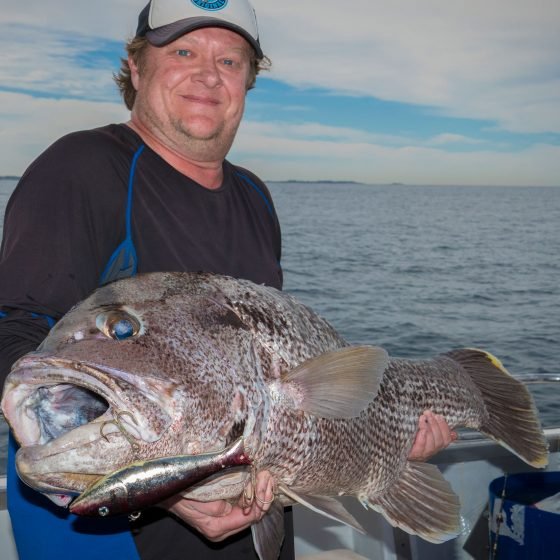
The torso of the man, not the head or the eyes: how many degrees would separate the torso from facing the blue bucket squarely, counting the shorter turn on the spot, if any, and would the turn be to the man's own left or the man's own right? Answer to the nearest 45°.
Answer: approximately 90° to the man's own left

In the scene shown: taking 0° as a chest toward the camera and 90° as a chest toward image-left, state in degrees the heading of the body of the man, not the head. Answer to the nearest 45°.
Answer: approximately 315°
